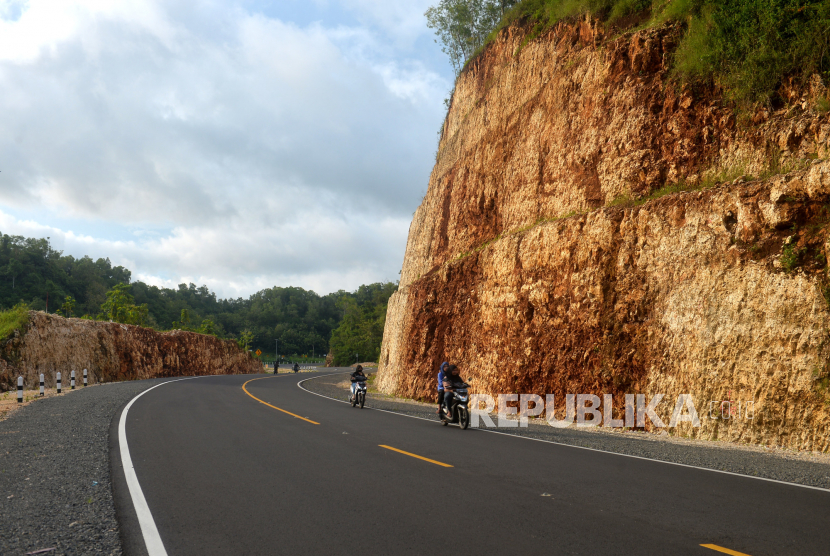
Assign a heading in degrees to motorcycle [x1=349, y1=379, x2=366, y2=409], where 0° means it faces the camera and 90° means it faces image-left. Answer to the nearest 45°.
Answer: approximately 0°

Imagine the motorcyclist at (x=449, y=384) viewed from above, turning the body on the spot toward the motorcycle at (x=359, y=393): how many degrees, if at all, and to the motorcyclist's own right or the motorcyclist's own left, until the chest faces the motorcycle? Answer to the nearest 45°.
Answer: approximately 180°

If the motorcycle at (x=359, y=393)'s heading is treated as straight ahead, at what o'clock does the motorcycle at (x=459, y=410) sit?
the motorcycle at (x=459, y=410) is roughly at 11 o'clock from the motorcycle at (x=359, y=393).

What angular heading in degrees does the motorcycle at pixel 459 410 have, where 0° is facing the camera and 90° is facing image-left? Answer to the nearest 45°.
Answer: approximately 315°

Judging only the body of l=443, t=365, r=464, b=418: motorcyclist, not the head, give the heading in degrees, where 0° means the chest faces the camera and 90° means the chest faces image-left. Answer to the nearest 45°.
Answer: approximately 315°

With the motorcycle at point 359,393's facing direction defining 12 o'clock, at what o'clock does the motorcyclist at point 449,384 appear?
The motorcyclist is roughly at 11 o'clock from the motorcycle.
